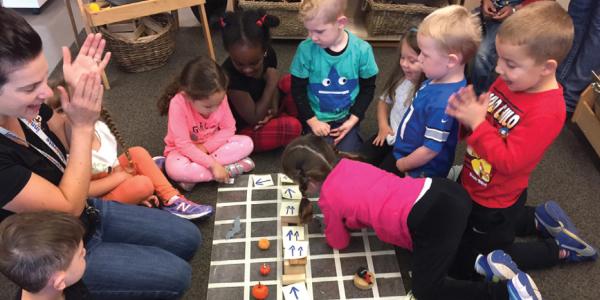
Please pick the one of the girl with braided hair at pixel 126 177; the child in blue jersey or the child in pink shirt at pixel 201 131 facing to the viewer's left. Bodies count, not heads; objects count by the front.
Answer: the child in blue jersey

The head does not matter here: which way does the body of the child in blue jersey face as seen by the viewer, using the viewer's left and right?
facing to the left of the viewer

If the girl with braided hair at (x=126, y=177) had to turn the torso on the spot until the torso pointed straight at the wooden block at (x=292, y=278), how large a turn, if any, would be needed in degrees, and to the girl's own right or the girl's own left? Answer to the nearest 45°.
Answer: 0° — they already face it

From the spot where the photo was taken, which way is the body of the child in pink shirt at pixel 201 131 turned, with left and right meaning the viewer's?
facing the viewer and to the right of the viewer

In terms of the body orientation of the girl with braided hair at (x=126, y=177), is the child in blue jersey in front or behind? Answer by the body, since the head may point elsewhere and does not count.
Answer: in front

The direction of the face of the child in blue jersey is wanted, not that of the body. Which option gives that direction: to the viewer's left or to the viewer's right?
to the viewer's left
